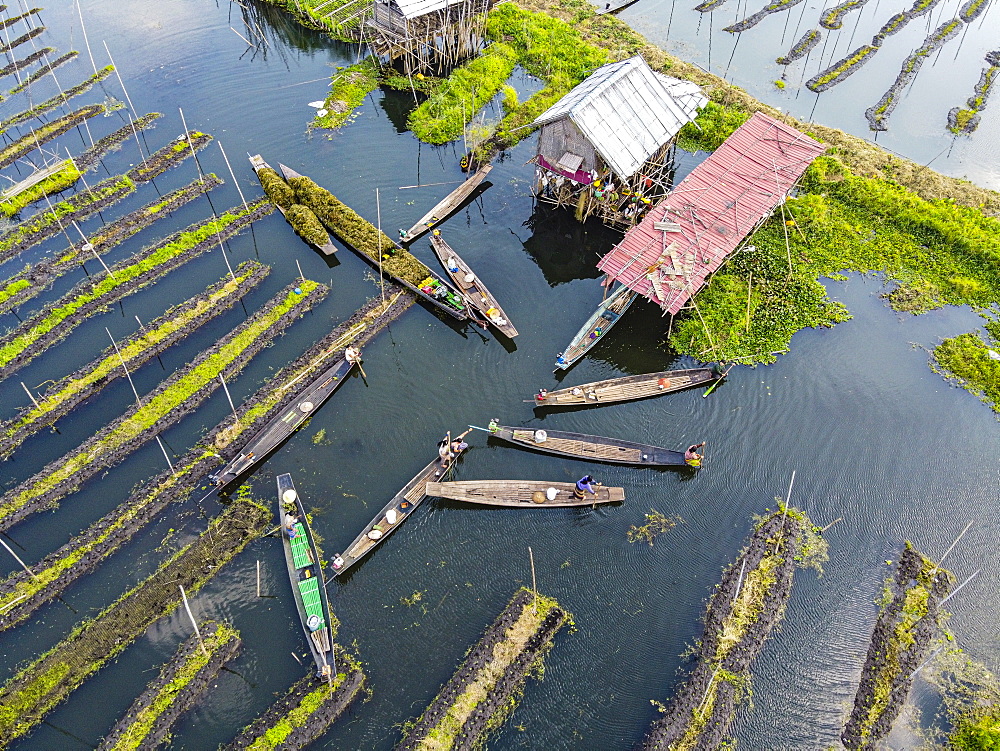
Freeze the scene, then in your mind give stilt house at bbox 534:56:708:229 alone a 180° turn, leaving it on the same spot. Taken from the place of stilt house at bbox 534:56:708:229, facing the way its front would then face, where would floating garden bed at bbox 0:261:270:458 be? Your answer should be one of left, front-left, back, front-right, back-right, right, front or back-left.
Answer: back

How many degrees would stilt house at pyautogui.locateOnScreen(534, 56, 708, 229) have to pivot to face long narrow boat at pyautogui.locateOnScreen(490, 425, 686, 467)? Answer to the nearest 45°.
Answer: approximately 45° to its left

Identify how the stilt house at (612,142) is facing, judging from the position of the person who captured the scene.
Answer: facing the viewer and to the left of the viewer

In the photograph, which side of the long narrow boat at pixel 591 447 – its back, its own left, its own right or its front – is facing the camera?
left
